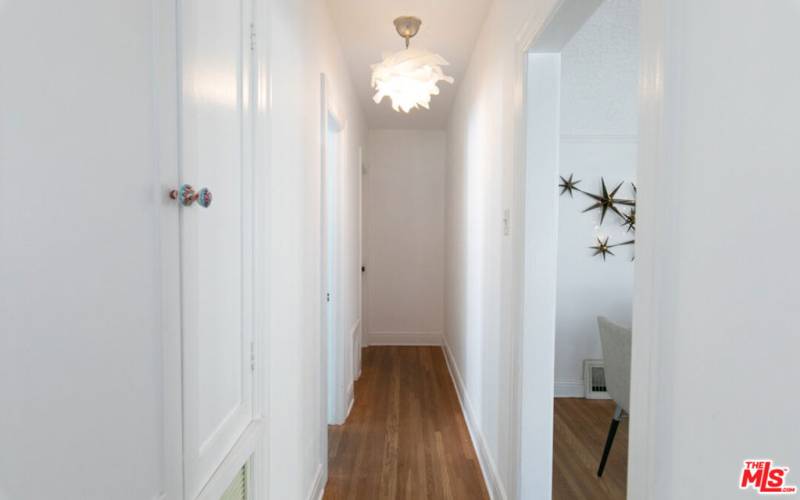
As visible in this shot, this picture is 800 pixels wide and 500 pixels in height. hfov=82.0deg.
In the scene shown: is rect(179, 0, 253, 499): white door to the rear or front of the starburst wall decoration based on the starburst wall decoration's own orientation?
to the front

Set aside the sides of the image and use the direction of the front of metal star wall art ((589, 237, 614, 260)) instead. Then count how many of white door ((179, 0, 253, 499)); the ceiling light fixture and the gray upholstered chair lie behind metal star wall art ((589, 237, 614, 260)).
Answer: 0

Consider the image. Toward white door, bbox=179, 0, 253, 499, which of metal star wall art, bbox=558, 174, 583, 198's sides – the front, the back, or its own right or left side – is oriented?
front

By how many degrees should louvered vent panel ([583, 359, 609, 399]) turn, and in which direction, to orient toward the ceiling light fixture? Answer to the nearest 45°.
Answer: approximately 45° to its right

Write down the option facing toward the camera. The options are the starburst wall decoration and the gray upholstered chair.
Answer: the starburst wall decoration

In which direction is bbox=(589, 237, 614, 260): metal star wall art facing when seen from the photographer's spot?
facing the viewer

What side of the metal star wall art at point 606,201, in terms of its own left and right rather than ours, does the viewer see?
front

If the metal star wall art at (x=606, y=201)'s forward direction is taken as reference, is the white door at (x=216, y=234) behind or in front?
in front

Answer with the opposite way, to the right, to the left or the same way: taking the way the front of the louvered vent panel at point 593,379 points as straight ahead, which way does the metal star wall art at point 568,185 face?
the same way

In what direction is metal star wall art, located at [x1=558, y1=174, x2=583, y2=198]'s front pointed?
toward the camera

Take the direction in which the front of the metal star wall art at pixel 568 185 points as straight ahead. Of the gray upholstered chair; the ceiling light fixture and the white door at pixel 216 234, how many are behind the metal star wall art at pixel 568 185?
0

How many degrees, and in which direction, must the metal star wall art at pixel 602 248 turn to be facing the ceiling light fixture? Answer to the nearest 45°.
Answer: approximately 45° to its right

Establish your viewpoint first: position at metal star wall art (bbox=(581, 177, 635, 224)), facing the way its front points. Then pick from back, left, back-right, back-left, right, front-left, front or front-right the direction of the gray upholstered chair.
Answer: front

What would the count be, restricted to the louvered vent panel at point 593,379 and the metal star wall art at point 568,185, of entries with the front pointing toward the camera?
2
